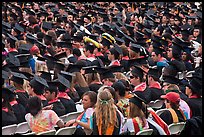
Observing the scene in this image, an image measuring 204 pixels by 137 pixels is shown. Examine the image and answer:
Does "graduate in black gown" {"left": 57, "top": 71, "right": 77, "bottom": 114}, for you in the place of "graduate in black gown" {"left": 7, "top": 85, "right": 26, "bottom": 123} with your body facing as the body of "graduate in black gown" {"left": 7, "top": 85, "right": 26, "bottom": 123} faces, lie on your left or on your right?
on your right

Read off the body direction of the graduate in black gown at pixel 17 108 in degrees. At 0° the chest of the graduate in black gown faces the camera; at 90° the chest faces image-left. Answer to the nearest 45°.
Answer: approximately 135°

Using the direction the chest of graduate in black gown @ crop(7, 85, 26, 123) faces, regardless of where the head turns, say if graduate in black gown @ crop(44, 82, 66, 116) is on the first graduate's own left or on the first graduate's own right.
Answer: on the first graduate's own right
